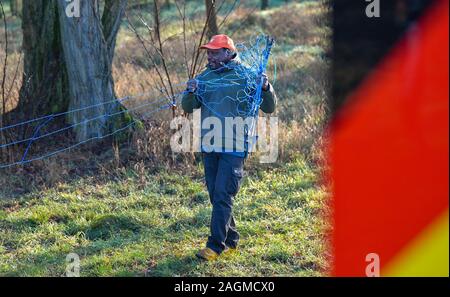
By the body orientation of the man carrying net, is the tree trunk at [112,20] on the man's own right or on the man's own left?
on the man's own right

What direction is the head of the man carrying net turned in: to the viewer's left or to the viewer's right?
to the viewer's left

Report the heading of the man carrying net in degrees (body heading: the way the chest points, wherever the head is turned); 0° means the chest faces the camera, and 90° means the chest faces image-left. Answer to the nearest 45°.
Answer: approximately 45°

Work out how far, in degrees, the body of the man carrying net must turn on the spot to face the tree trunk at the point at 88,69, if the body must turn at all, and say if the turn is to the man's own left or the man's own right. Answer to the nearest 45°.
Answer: approximately 90° to the man's own right

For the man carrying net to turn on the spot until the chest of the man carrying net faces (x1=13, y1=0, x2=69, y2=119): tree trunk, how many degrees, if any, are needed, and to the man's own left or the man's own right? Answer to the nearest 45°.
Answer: approximately 90° to the man's own right
